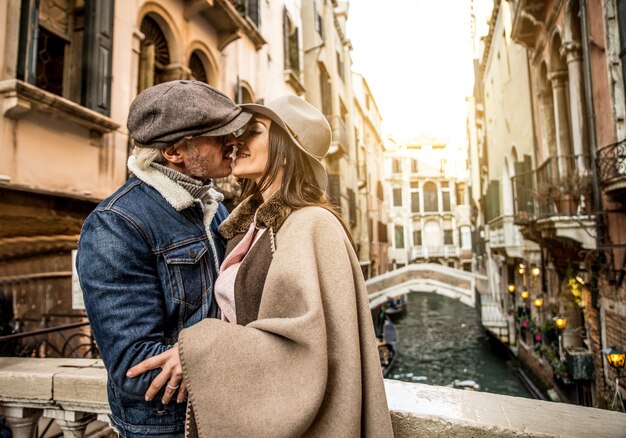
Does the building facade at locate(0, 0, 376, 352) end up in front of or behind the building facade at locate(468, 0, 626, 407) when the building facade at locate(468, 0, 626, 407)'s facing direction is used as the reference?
in front

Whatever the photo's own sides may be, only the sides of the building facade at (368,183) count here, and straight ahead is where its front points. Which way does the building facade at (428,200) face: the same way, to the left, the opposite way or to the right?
to the right

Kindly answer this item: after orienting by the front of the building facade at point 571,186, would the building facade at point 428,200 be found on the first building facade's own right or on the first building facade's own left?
on the first building facade's own right

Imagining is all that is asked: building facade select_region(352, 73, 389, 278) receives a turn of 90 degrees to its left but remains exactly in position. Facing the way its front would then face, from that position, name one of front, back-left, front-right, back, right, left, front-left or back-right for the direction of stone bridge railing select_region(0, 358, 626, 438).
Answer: back

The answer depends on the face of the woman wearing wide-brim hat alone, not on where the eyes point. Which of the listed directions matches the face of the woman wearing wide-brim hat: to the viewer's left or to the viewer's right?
to the viewer's left

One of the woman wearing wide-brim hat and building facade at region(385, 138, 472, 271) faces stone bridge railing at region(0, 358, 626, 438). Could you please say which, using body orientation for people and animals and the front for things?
the building facade

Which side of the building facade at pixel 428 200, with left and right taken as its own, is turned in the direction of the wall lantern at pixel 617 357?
front

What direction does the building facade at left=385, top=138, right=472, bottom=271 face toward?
toward the camera

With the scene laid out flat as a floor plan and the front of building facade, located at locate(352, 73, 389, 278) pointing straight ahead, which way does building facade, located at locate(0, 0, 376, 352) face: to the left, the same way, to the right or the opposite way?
the same way

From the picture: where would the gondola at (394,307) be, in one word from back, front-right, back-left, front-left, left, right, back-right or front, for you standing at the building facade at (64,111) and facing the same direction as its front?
left

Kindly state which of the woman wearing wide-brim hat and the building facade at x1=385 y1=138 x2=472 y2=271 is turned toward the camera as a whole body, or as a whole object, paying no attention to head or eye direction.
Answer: the building facade

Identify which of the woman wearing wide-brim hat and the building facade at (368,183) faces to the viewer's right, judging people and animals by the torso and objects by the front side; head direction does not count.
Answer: the building facade

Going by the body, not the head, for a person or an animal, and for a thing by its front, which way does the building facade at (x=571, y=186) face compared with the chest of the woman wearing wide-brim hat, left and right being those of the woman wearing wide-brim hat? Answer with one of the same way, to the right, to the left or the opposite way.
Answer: the same way

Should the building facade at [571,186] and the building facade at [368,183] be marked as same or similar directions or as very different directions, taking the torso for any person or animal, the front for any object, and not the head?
very different directions

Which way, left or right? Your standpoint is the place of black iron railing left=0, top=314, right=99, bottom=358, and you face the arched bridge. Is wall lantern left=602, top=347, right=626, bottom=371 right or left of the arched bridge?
right

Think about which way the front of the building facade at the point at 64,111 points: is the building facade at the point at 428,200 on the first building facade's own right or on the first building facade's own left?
on the first building facade's own left

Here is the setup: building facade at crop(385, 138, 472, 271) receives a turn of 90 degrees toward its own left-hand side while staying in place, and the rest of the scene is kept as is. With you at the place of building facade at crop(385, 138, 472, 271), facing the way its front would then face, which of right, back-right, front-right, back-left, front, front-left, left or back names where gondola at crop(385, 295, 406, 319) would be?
right

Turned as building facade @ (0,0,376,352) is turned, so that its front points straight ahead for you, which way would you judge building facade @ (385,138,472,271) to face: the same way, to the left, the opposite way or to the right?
to the right
